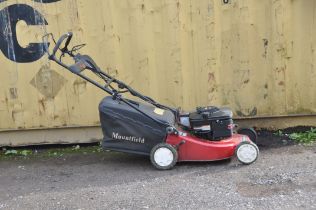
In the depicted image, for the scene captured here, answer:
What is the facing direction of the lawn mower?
to the viewer's right
